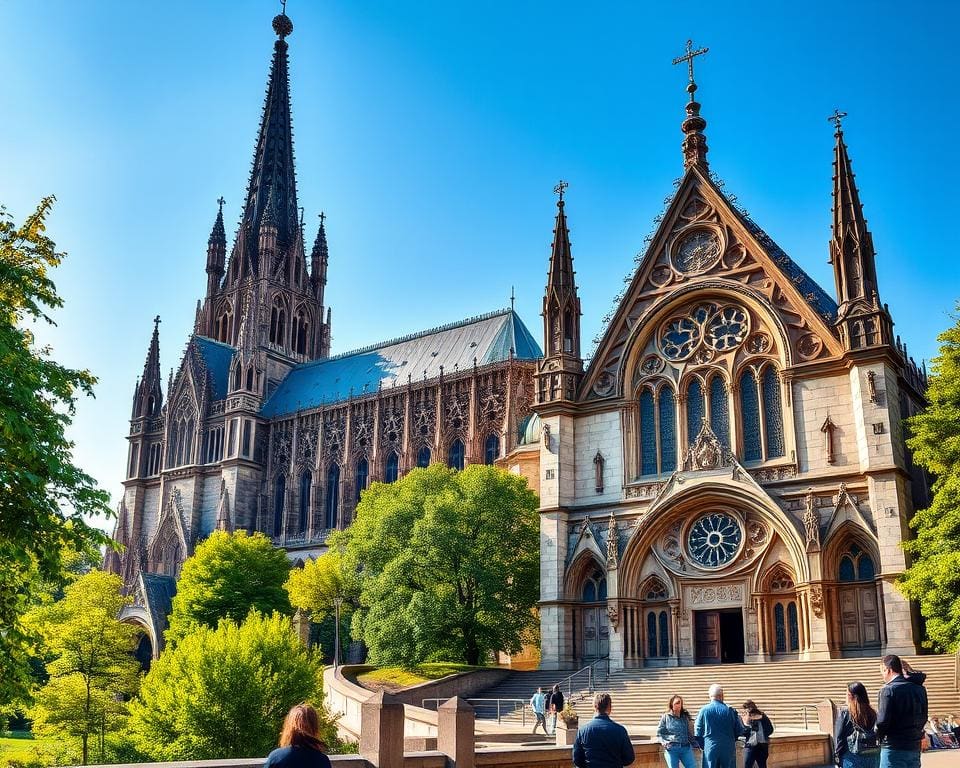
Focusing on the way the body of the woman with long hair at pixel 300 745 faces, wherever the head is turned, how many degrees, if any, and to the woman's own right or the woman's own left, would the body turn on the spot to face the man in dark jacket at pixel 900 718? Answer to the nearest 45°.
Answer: approximately 90° to the woman's own right

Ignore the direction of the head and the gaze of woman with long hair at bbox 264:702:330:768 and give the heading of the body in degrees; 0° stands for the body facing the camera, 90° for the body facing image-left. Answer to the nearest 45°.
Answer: approximately 180°

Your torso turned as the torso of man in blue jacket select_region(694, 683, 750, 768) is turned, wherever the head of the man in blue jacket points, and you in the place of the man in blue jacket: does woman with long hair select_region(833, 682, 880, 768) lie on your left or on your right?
on your right

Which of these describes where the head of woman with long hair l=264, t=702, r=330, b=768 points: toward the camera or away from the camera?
away from the camera

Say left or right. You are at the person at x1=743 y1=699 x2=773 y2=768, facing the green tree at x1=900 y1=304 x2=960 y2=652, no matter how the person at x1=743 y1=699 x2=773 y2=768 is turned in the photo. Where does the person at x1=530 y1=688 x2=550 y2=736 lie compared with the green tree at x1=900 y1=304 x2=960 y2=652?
left

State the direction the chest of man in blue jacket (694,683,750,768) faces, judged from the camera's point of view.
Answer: away from the camera

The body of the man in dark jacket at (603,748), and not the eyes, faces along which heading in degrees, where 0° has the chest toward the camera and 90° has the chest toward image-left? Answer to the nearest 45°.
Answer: approximately 180°

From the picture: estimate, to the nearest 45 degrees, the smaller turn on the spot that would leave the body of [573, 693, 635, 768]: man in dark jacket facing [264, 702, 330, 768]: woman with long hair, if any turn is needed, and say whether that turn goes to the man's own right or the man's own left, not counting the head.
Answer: approximately 135° to the man's own left
